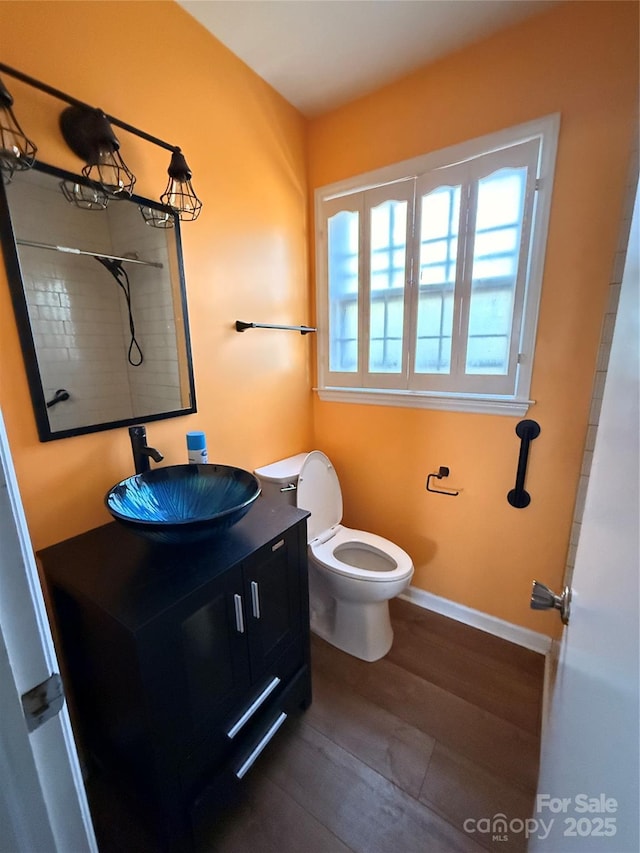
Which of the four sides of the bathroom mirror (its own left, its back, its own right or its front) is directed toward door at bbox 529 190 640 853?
front

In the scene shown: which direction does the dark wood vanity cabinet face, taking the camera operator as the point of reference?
facing the viewer and to the right of the viewer

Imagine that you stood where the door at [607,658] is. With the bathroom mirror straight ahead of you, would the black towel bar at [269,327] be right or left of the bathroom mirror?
right

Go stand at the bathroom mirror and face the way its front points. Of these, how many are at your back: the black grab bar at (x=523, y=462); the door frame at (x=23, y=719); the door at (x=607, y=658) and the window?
0

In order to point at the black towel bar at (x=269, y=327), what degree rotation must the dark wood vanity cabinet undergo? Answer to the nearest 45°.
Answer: approximately 90° to its left

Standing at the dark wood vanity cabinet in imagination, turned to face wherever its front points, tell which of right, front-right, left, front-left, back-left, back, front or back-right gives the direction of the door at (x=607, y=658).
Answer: front

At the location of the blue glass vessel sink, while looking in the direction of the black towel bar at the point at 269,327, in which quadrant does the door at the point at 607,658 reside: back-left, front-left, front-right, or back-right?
back-right

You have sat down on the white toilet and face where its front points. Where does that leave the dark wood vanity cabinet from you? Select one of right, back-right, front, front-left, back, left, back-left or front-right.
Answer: right

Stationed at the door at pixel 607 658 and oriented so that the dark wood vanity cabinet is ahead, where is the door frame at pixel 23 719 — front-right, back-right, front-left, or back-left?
front-left

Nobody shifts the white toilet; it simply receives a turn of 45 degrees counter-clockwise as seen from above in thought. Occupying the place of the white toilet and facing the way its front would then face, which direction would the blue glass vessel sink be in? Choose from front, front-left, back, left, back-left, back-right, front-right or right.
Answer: back-right

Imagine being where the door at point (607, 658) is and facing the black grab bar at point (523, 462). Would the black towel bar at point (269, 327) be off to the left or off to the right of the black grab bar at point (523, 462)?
left

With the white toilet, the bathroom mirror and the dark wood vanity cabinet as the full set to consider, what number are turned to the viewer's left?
0

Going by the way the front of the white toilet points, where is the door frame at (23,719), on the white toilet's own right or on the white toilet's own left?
on the white toilet's own right

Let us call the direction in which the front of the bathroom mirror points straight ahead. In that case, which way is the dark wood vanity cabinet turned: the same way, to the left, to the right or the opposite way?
the same way
